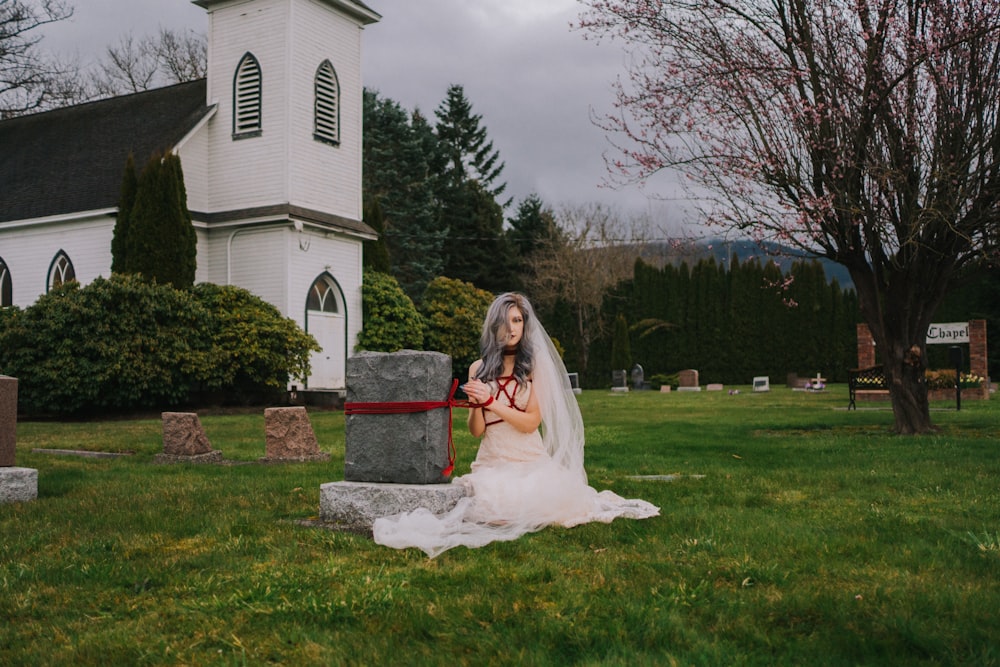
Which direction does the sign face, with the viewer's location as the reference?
facing the viewer

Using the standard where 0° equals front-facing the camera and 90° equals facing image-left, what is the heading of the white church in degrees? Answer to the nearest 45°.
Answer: approximately 315°

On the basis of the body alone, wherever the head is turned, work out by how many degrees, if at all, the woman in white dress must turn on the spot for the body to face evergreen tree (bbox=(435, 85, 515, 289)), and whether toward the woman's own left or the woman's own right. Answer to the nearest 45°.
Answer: approximately 135° to the woman's own right

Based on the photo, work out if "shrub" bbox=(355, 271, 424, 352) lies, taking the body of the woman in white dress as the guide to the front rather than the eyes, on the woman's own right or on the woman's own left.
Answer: on the woman's own right

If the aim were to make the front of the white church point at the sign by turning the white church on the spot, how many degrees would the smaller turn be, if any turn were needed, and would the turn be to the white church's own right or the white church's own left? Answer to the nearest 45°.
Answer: approximately 45° to the white church's own left

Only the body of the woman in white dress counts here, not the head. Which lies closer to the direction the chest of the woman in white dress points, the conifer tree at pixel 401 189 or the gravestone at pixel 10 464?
the gravestone

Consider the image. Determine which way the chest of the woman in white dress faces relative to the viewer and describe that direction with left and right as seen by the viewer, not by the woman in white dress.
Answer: facing the viewer and to the left of the viewer
